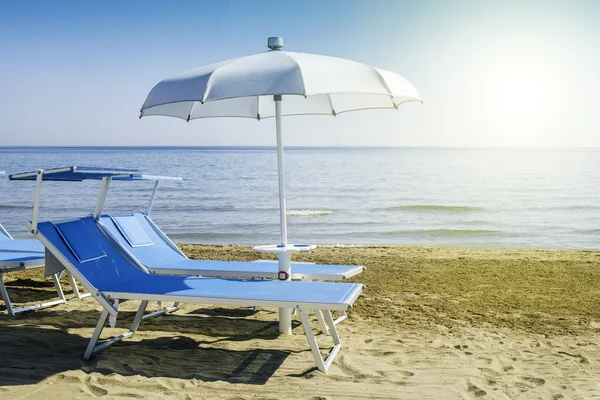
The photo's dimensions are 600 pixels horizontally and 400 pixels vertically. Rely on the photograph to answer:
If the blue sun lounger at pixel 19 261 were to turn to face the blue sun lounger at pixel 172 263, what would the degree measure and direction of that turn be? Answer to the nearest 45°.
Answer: approximately 45° to its right

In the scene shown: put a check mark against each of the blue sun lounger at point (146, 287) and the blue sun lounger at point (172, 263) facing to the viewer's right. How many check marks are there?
2

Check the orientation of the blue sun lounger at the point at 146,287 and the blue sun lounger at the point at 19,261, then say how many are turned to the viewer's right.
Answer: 2

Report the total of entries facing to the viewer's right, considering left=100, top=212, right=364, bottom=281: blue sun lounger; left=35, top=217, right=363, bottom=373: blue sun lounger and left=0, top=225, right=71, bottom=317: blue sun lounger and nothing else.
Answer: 3

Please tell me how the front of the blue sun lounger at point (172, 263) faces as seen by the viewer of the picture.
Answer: facing to the right of the viewer

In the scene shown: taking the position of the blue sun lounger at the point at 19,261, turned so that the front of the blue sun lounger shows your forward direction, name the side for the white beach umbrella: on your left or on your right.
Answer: on your right

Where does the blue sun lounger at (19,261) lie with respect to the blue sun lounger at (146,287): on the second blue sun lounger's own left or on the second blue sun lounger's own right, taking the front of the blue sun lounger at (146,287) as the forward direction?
on the second blue sun lounger's own left

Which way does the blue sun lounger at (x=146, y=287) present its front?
to the viewer's right

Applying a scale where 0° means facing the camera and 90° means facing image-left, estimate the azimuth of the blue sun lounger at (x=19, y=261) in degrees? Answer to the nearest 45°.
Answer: approximately 270°

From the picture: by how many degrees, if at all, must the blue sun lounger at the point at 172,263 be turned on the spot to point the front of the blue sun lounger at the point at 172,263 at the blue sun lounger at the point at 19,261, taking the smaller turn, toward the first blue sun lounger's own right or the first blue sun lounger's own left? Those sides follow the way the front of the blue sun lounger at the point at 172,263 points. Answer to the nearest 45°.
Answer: approximately 180°
